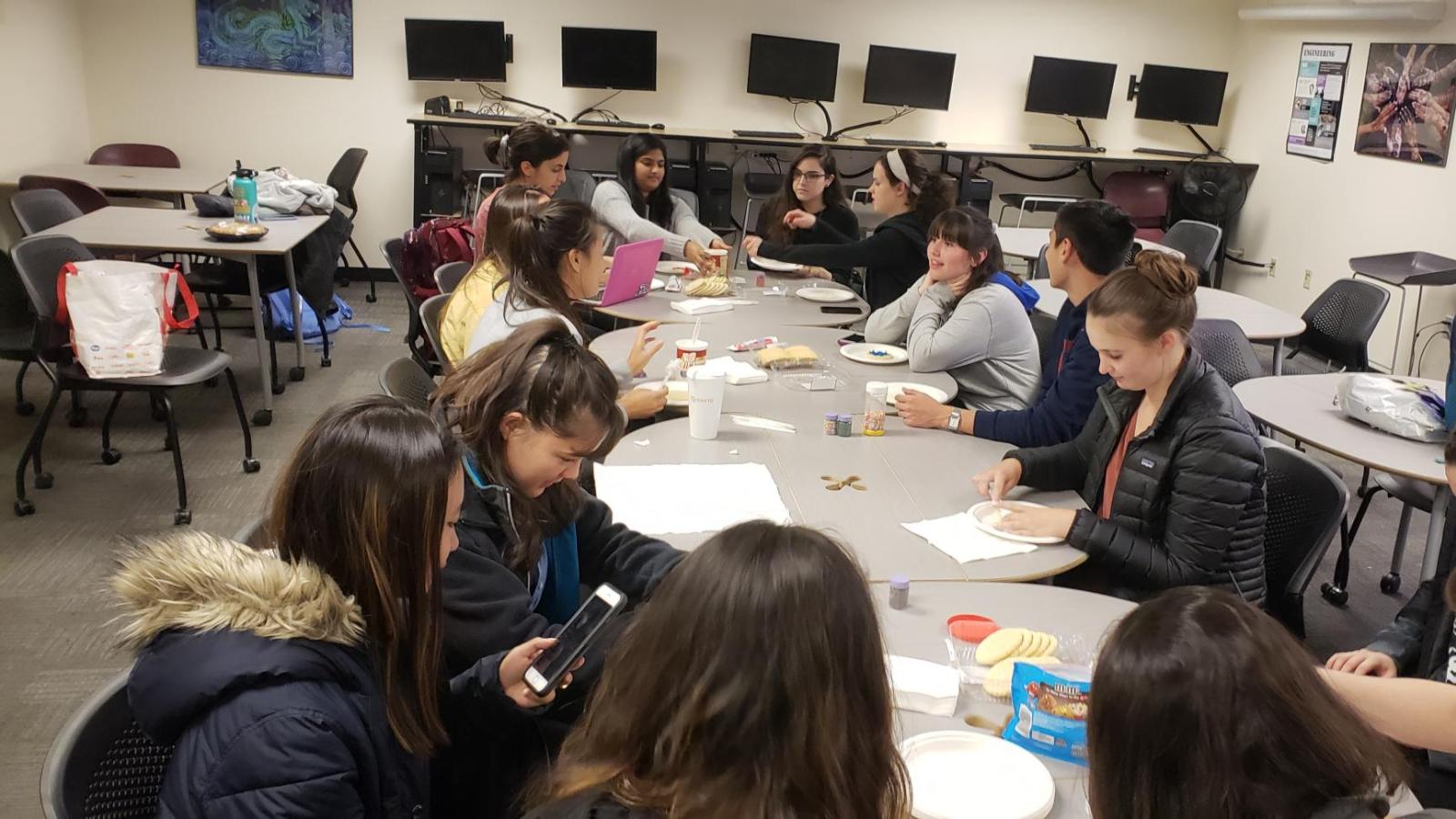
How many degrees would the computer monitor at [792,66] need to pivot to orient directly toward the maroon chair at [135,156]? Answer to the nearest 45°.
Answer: approximately 90° to its right

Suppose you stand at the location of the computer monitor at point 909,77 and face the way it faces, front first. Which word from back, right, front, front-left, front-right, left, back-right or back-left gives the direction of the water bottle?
front-right

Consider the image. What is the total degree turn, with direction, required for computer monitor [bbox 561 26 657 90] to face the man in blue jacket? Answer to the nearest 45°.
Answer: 0° — it already faces them

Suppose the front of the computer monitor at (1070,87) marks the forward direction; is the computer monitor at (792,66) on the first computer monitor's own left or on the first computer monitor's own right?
on the first computer monitor's own right

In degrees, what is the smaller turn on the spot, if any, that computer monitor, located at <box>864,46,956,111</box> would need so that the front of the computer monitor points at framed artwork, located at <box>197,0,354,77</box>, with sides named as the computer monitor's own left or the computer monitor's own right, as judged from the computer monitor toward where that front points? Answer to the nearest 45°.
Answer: approximately 90° to the computer monitor's own right

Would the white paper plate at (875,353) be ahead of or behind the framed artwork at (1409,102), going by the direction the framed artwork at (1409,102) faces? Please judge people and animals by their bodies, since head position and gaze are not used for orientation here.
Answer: ahead

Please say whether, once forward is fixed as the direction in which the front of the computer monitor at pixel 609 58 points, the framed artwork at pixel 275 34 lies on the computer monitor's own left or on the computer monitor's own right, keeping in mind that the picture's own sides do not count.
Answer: on the computer monitor's own right

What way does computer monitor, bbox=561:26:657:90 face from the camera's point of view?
toward the camera

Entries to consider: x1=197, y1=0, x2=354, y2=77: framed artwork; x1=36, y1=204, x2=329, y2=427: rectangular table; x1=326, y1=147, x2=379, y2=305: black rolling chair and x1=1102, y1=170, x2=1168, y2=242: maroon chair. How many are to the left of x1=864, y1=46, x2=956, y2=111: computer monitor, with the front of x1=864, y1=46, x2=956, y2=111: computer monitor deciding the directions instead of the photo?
1

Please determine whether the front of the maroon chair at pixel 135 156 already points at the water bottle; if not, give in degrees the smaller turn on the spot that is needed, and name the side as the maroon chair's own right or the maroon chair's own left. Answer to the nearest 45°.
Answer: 0° — it already faces it

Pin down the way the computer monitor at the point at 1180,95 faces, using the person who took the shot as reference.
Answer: facing the viewer

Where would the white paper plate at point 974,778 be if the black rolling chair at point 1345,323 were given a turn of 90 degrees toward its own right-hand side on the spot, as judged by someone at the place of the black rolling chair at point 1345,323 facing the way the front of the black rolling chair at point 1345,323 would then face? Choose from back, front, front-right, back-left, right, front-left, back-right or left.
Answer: back-left

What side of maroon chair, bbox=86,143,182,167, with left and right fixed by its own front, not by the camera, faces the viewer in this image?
front

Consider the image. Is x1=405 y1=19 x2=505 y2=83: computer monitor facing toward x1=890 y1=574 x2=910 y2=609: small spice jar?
yes

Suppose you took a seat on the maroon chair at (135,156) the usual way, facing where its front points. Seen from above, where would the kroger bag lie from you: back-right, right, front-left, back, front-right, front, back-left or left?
front
